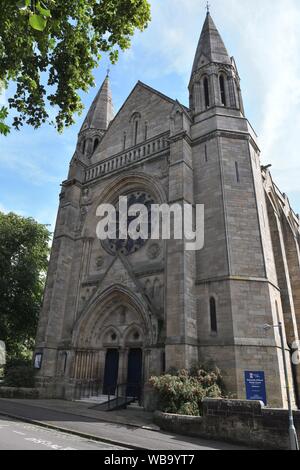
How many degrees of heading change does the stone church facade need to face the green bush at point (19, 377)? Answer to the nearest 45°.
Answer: approximately 45° to its right

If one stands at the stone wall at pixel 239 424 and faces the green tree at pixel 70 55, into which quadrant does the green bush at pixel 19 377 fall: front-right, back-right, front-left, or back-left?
front-right

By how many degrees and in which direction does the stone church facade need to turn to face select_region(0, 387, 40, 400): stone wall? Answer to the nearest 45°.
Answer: approximately 45° to its right

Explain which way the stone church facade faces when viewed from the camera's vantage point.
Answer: facing the viewer and to the left of the viewer

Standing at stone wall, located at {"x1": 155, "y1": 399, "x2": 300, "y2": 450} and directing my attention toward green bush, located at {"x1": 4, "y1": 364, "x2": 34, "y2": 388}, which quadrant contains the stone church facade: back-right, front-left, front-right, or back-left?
front-right

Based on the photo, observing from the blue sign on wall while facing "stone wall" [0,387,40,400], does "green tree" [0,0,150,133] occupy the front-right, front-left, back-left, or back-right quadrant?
front-left
